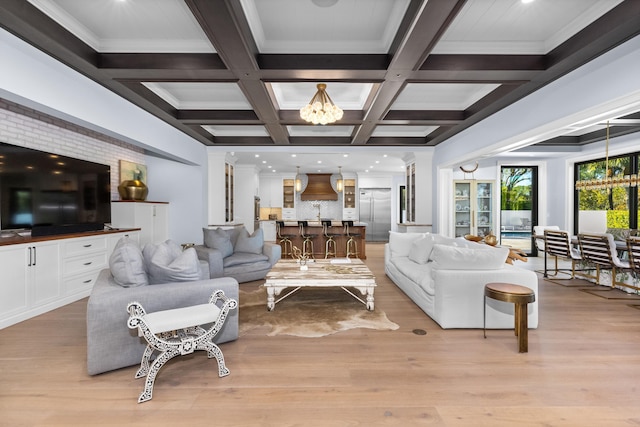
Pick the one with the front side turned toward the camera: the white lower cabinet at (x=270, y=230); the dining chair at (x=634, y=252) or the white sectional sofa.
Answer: the white lower cabinet

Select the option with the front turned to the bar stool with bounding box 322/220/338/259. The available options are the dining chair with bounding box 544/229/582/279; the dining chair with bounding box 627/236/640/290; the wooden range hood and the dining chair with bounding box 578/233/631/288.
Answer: the wooden range hood

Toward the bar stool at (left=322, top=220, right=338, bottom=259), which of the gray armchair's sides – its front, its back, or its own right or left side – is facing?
left

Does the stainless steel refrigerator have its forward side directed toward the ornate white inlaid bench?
yes

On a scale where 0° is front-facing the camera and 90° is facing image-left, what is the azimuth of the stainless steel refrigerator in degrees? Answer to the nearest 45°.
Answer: approximately 0°

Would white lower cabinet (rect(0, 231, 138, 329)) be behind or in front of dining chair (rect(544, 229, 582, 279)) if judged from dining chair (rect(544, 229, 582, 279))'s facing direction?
behind

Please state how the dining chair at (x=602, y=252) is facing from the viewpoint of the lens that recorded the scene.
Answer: facing away from the viewer and to the right of the viewer

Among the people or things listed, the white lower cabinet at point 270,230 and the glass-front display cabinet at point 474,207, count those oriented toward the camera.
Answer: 2

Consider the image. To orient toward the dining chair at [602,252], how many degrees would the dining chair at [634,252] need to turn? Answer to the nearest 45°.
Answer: approximately 90° to its left

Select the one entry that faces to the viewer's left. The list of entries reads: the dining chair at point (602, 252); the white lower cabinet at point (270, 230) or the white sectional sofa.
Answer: the white sectional sofa

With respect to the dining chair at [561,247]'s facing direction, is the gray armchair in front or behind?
behind

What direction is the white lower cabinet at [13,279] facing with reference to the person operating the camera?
facing the viewer and to the right of the viewer

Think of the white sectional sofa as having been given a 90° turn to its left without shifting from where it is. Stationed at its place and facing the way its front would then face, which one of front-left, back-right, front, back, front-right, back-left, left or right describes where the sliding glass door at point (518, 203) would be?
back

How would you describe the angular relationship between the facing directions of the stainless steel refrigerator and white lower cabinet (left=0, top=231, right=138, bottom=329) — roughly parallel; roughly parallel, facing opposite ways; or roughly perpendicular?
roughly perpendicular

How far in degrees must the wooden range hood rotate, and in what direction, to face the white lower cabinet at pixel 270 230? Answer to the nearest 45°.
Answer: approximately 90° to its right

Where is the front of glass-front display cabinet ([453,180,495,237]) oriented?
toward the camera

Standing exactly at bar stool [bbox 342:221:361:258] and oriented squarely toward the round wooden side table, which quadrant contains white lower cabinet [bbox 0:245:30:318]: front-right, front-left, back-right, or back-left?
front-right

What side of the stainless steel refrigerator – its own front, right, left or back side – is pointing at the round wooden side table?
front

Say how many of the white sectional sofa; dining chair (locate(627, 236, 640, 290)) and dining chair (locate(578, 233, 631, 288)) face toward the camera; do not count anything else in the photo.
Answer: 0
